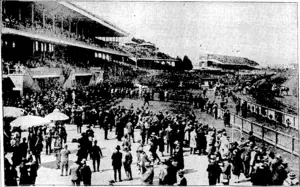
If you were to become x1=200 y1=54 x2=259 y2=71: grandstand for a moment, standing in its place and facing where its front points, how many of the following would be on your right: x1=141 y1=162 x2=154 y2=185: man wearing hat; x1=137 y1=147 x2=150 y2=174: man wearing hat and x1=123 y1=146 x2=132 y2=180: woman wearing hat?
3

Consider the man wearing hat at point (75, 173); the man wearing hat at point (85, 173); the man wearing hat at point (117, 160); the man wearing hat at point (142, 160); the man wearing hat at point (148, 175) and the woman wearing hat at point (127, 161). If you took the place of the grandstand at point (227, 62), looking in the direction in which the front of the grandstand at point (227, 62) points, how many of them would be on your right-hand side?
6

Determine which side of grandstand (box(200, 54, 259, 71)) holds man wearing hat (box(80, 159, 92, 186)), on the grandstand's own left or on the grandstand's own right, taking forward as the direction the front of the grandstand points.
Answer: on the grandstand's own right

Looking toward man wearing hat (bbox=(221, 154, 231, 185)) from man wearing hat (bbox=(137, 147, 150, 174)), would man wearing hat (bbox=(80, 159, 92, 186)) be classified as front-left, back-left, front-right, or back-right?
back-right

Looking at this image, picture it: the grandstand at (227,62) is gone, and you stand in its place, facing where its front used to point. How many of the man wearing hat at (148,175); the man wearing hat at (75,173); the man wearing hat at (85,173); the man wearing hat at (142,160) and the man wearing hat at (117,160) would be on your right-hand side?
5

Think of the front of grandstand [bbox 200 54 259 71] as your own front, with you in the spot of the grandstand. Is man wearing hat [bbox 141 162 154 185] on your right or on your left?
on your right
